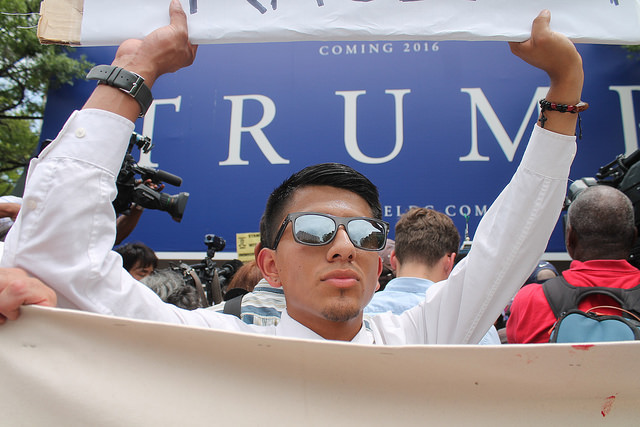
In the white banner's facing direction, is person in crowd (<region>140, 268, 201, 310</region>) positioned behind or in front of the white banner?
behind

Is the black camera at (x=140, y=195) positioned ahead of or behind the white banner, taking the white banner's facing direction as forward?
behind

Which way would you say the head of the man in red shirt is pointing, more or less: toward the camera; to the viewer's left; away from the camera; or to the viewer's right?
away from the camera

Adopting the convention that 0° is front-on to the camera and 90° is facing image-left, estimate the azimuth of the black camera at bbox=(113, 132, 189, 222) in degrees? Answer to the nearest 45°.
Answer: approximately 270°

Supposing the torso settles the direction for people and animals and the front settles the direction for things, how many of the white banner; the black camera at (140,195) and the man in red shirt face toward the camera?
1

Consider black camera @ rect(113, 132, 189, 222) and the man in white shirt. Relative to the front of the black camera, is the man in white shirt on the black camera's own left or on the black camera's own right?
on the black camera's own right

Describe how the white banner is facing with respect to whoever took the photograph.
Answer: facing the viewer

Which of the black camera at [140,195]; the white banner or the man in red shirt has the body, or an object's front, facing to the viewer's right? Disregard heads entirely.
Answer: the black camera

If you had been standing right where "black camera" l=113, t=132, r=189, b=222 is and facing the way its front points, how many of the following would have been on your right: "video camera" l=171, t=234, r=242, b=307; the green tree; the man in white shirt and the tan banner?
2
